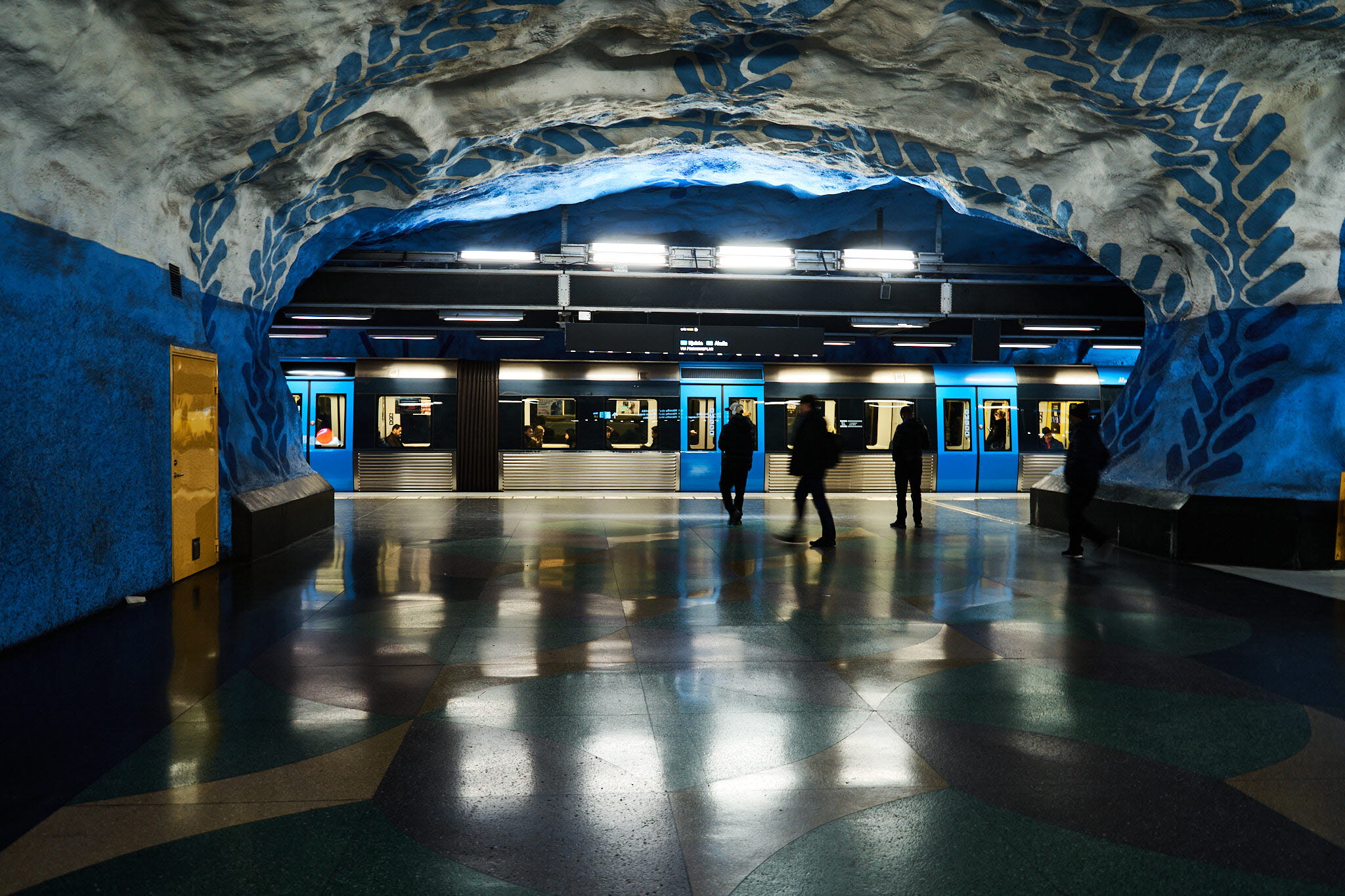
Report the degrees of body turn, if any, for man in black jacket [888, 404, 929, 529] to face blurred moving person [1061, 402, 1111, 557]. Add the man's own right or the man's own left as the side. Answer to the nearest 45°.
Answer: approximately 135° to the man's own right

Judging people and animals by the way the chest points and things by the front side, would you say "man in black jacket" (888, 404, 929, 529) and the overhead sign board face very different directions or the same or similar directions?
very different directions

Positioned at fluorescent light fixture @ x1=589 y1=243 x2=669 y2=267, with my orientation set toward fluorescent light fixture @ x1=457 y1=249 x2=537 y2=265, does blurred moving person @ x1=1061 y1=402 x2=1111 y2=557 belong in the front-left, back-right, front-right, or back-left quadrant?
back-left

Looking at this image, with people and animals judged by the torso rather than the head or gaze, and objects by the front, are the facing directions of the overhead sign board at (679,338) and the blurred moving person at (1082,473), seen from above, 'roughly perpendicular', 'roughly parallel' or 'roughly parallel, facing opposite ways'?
roughly perpendicular

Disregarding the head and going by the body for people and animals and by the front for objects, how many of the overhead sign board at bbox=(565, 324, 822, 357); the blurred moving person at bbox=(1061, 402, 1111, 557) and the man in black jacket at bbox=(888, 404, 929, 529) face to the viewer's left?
1

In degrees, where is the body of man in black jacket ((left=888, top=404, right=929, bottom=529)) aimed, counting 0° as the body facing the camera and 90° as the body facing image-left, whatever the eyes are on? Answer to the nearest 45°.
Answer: approximately 180°

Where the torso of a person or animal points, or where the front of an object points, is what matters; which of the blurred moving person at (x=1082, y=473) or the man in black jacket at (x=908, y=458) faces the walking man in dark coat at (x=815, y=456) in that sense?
the blurred moving person

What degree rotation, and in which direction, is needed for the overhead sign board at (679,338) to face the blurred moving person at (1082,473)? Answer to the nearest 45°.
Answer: approximately 45° to its left

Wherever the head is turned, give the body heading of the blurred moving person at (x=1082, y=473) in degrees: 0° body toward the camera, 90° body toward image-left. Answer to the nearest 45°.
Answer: approximately 90°

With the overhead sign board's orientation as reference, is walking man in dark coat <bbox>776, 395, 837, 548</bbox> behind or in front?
in front

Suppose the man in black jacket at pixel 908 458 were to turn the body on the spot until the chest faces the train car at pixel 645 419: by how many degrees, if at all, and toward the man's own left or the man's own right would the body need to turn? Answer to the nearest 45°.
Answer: approximately 45° to the man's own left

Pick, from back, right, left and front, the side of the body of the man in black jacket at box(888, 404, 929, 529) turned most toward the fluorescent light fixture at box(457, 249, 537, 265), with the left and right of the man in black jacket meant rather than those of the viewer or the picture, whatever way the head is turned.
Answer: left

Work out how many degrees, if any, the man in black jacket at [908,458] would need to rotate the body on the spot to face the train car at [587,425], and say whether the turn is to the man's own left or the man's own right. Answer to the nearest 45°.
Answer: approximately 45° to the man's own left
